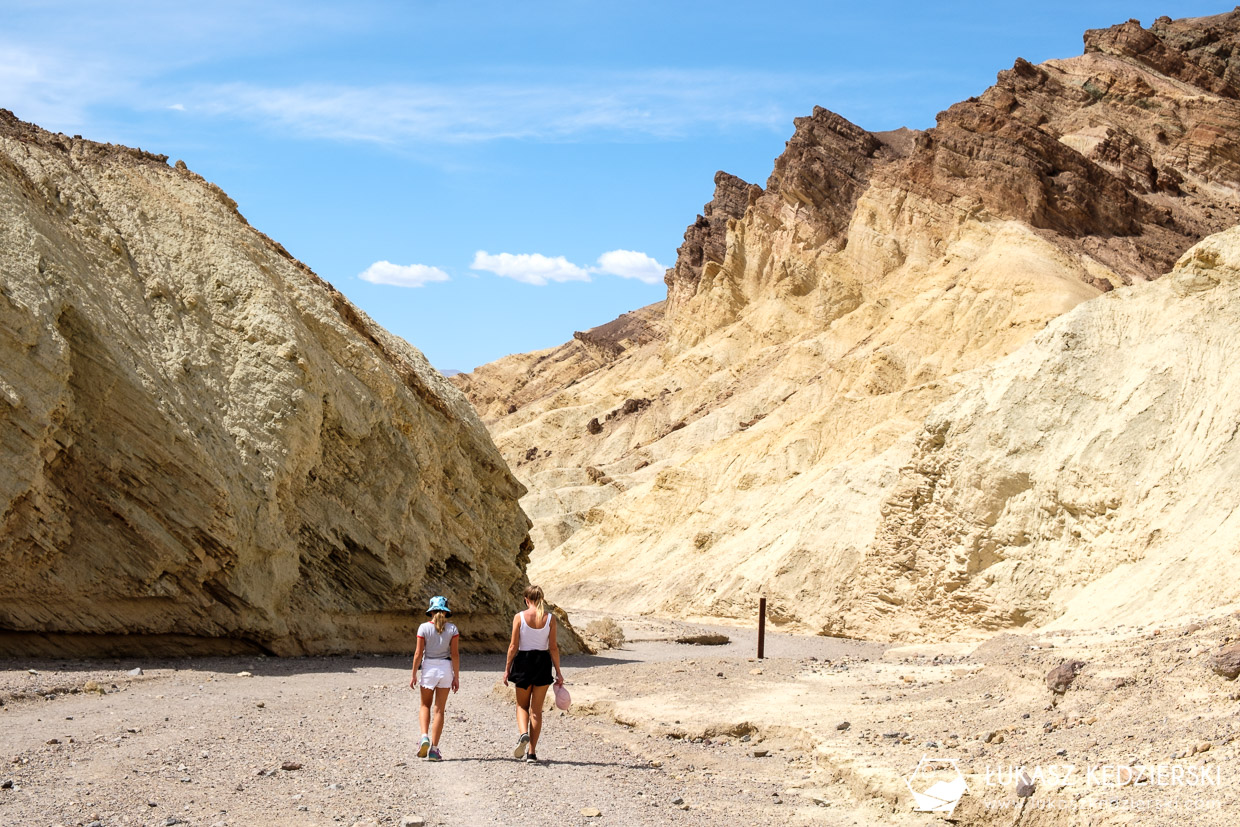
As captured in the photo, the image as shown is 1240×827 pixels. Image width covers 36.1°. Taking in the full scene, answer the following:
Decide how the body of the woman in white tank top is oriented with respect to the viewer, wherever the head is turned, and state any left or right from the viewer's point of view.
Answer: facing away from the viewer

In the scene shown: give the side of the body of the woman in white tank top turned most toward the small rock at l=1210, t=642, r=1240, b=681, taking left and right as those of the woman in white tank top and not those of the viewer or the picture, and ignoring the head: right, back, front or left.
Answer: right

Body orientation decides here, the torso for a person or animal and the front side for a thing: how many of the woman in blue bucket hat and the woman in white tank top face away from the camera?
2

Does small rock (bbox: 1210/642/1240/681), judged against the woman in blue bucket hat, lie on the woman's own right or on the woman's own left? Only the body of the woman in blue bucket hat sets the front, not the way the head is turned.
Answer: on the woman's own right

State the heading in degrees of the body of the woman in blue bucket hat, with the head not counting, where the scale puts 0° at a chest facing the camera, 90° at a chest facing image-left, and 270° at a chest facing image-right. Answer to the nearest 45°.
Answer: approximately 180°

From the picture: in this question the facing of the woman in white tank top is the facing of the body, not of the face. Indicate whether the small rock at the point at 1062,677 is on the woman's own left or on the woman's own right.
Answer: on the woman's own right
